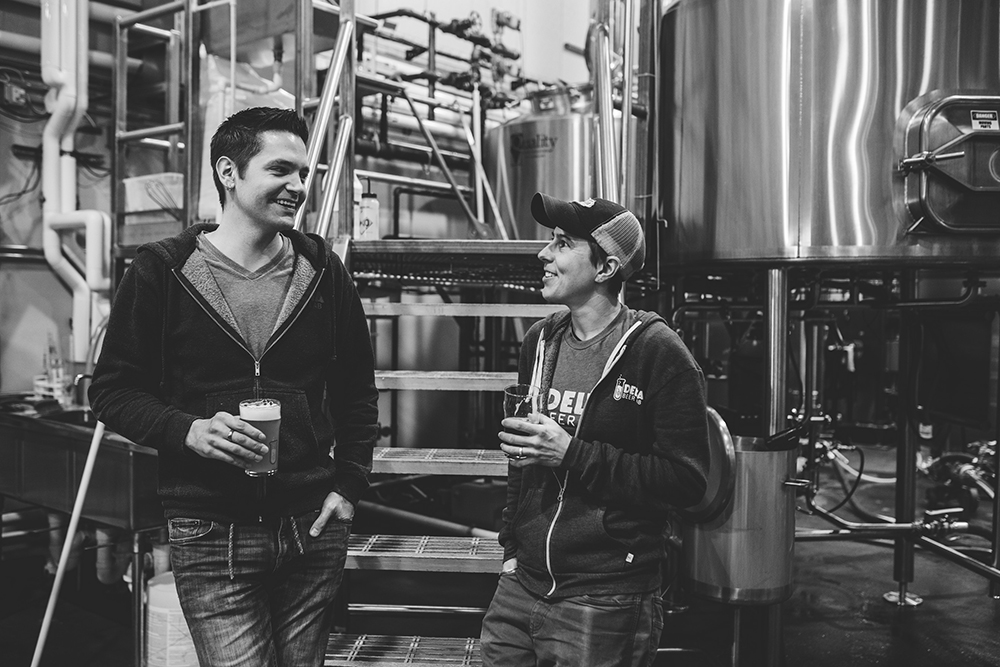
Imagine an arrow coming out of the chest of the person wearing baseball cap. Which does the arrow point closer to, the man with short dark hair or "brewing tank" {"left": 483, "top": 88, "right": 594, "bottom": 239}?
the man with short dark hair

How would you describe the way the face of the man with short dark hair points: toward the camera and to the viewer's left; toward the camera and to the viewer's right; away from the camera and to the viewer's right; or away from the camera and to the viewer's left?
toward the camera and to the viewer's right

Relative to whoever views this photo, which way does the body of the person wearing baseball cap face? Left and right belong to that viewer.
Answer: facing the viewer and to the left of the viewer

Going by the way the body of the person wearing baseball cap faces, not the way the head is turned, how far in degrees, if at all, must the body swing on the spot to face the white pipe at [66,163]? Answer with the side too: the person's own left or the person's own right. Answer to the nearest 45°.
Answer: approximately 90° to the person's own right

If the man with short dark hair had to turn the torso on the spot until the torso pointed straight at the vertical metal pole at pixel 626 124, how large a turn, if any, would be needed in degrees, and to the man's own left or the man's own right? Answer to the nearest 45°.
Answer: approximately 135° to the man's own left

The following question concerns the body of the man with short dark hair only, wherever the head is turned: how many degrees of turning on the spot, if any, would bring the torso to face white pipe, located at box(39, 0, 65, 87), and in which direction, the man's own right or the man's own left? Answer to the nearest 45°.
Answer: approximately 180°

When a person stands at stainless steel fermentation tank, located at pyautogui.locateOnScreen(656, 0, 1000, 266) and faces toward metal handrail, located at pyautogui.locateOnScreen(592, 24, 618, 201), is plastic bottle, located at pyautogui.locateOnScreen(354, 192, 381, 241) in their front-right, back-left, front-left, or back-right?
front-right

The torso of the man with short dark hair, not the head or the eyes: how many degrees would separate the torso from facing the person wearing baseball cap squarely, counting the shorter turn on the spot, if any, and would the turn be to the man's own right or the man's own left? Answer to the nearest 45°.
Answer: approximately 90° to the man's own left

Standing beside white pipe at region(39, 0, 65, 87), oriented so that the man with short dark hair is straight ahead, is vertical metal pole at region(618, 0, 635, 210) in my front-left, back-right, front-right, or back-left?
front-left

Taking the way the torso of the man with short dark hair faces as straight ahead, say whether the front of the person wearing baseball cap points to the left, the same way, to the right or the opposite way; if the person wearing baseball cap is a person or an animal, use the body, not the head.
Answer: to the right

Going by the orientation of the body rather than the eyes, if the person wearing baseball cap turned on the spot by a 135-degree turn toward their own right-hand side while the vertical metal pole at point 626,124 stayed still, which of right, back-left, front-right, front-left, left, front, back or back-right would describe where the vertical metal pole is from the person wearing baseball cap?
front

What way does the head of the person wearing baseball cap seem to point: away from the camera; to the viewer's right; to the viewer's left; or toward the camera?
to the viewer's left

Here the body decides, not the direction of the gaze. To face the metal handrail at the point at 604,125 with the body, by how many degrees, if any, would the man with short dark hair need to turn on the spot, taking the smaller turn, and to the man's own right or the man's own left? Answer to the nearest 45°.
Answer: approximately 135° to the man's own left

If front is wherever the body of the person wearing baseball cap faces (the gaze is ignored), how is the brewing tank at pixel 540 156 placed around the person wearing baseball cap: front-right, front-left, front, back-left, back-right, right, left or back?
back-right

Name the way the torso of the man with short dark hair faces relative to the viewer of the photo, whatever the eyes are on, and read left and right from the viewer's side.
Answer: facing the viewer

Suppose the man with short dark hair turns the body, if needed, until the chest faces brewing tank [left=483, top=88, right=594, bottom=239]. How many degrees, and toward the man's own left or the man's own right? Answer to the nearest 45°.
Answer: approximately 135° to the man's own left
